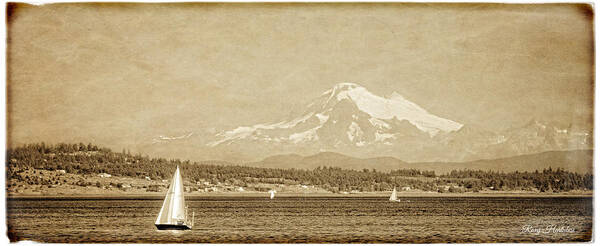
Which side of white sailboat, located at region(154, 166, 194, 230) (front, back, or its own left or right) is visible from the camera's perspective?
left
